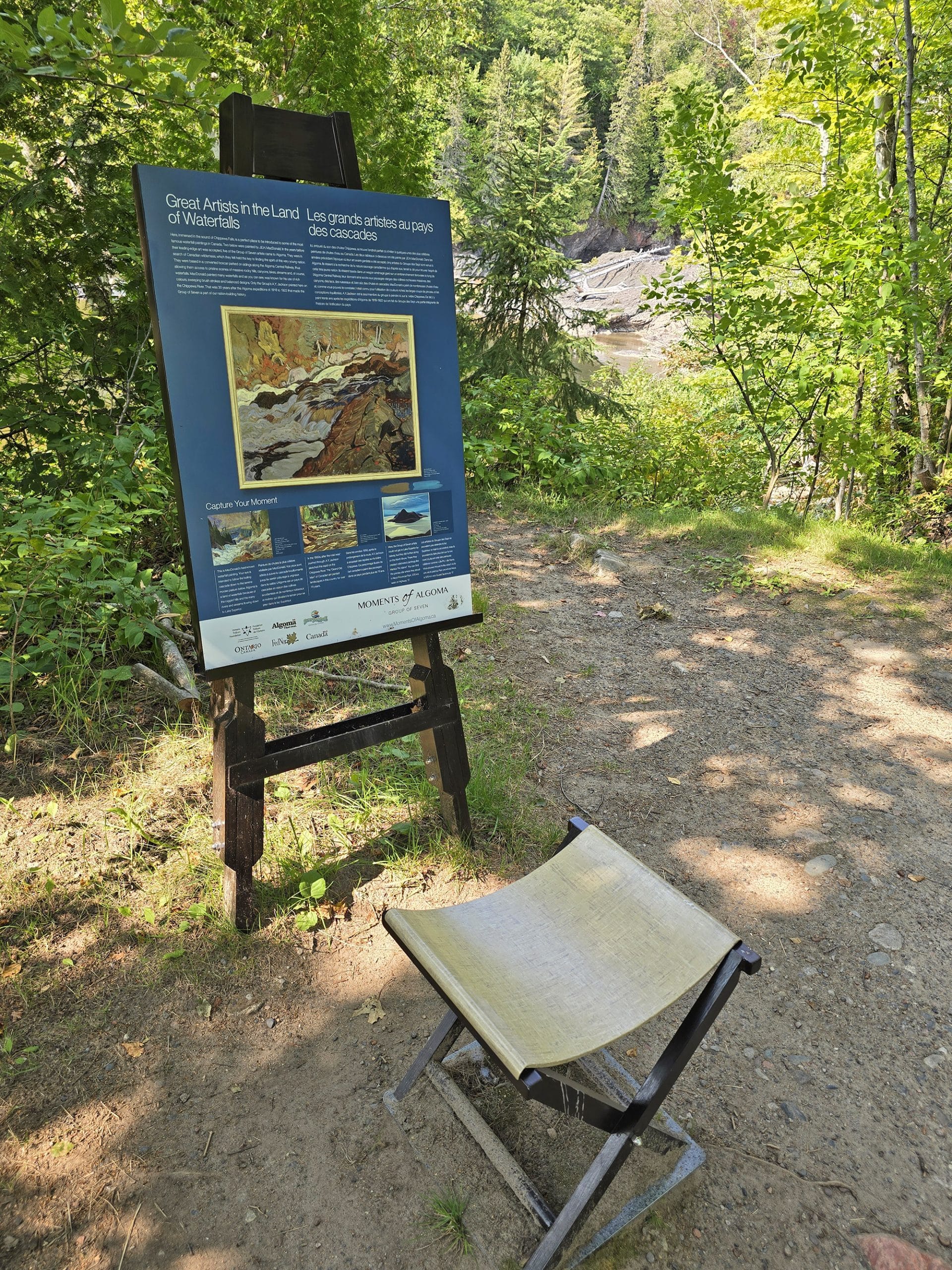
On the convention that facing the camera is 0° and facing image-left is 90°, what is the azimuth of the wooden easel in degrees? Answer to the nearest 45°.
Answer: approximately 315°

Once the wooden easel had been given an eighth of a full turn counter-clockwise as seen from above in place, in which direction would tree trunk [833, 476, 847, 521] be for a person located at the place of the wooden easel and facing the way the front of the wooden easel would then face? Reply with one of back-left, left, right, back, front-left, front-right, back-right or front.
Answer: front-left

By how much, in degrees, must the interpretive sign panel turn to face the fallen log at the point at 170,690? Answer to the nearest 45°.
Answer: approximately 180°

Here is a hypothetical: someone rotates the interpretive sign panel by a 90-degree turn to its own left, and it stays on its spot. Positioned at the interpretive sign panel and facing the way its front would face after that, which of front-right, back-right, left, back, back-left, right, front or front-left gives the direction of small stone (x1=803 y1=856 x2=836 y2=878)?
front-right

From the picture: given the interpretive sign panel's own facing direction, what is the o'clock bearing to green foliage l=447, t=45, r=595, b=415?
The green foliage is roughly at 8 o'clock from the interpretive sign panel.

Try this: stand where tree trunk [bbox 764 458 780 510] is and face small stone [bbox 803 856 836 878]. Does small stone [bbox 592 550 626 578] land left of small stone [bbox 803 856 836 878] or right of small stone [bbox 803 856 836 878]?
right

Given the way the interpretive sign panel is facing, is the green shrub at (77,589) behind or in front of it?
behind

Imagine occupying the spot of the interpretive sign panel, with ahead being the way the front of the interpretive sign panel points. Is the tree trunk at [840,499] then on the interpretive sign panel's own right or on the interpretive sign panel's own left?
on the interpretive sign panel's own left

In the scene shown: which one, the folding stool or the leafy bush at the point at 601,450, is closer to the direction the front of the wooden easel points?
the folding stool

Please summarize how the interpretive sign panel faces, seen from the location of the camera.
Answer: facing the viewer and to the right of the viewer

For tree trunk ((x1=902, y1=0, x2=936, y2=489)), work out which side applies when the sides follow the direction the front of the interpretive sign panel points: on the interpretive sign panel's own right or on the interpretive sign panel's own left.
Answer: on the interpretive sign panel's own left

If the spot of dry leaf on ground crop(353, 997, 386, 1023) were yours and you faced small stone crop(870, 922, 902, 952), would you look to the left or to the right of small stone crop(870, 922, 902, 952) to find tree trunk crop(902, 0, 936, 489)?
left

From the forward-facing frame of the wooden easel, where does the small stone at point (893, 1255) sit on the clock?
The small stone is roughly at 12 o'clock from the wooden easel.

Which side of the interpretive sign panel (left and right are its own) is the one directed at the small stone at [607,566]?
left

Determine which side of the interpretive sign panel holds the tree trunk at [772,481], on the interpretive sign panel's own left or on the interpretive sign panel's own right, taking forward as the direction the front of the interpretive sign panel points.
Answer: on the interpretive sign panel's own left

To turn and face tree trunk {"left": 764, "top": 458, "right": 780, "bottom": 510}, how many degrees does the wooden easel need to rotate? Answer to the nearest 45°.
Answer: approximately 90° to its left
